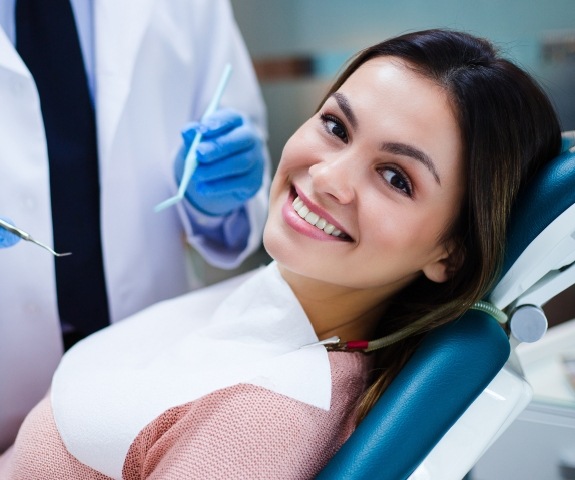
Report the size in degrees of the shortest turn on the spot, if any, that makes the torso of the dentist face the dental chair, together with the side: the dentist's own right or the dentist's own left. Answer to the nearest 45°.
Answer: approximately 45° to the dentist's own left

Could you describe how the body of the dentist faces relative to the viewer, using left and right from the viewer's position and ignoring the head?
facing the viewer

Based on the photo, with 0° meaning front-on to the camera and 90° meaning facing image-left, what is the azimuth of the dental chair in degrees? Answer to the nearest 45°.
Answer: approximately 90°

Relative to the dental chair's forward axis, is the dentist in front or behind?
in front
